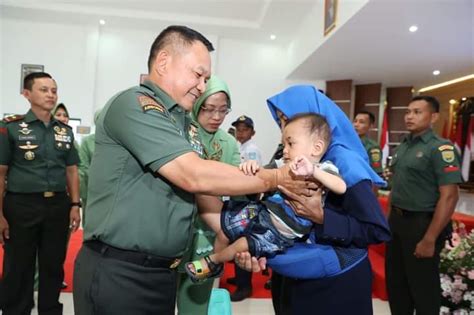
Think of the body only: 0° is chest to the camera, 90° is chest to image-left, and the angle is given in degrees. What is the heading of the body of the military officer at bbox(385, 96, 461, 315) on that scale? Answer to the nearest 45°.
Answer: approximately 45°

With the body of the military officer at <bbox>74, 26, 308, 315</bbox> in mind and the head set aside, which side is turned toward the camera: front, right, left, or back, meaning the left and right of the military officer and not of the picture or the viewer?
right

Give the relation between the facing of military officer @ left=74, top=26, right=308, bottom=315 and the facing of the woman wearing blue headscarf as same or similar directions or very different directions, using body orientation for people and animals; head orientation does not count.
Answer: very different directions

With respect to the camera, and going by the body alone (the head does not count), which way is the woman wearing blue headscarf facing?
to the viewer's left

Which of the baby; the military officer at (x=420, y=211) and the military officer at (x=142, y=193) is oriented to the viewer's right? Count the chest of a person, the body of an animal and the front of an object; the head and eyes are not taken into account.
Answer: the military officer at (x=142, y=193)

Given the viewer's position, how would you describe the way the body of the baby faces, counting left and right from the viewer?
facing to the left of the viewer

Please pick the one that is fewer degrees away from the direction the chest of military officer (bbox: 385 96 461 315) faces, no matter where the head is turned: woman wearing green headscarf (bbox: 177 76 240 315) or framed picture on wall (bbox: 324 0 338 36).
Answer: the woman wearing green headscarf
